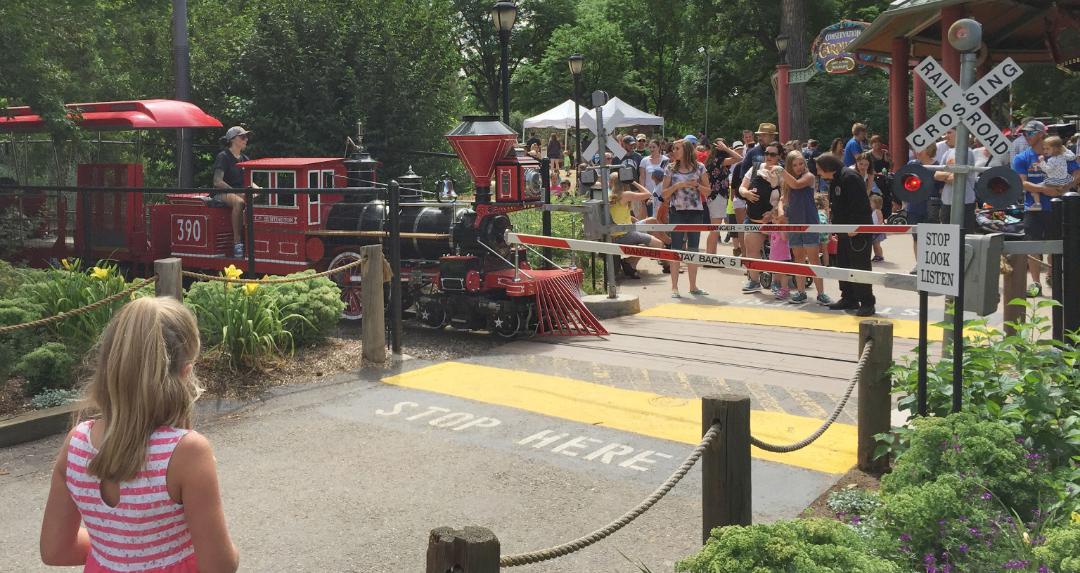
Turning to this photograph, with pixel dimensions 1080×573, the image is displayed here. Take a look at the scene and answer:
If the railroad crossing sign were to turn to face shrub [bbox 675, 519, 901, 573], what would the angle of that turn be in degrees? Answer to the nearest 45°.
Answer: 0° — it already faces it

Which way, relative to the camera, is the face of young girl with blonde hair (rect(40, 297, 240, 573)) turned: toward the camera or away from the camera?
away from the camera

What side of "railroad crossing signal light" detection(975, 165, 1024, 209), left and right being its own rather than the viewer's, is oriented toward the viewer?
front

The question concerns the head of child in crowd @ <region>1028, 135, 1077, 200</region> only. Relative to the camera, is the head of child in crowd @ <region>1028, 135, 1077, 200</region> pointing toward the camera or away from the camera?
toward the camera

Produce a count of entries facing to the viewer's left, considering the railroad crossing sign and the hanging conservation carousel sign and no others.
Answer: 0

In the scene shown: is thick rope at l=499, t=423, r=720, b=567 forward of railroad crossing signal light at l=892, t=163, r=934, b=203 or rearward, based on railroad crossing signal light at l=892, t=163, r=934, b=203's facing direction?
forward

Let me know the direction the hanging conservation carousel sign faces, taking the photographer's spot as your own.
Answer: facing the viewer

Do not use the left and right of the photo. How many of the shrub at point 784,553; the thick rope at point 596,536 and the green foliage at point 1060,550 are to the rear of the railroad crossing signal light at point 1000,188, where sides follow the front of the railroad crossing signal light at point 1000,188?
0

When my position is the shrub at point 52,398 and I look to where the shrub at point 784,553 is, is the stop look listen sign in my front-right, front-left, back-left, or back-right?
front-left

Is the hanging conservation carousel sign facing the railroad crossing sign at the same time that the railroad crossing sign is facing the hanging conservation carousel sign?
no

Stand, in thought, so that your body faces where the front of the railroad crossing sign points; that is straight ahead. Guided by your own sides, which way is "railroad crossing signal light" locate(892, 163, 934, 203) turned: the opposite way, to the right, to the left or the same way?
the same way

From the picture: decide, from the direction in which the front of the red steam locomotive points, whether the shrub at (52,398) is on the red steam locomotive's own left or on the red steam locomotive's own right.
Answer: on the red steam locomotive's own right

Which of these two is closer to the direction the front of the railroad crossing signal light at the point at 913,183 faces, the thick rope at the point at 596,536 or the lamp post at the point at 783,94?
the thick rope

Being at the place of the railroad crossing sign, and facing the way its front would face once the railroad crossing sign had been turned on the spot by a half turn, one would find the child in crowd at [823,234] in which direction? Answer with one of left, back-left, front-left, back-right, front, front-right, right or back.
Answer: front
